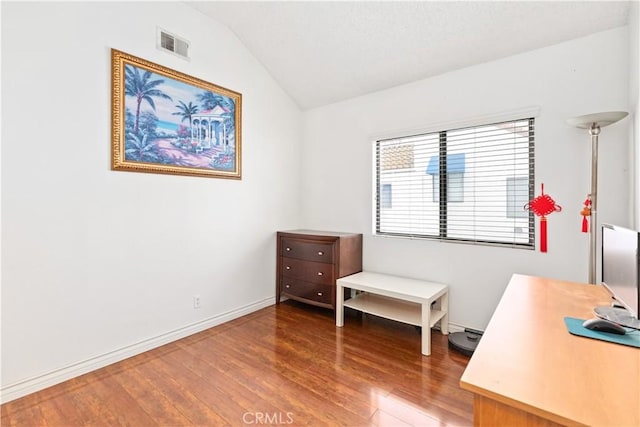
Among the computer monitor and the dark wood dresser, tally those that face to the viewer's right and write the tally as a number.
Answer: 0

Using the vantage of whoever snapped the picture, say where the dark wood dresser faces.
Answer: facing the viewer and to the left of the viewer

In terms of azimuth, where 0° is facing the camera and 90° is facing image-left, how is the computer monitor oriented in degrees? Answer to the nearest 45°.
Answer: approximately 45°

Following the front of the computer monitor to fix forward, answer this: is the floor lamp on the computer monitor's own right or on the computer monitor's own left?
on the computer monitor's own right

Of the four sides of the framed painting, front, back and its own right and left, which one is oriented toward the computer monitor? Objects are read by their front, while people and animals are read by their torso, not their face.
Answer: front

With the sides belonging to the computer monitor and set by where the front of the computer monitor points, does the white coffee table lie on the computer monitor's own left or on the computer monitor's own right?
on the computer monitor's own right

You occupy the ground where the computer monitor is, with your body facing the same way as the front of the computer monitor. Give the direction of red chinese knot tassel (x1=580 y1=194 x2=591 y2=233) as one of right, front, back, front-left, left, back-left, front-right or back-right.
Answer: back-right

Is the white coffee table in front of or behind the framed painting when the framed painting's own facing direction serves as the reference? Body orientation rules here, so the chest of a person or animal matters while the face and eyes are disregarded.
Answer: in front

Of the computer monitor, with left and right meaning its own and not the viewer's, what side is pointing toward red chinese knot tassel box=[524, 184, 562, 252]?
right

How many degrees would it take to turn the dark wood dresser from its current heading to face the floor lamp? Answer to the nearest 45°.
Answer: approximately 90° to its left

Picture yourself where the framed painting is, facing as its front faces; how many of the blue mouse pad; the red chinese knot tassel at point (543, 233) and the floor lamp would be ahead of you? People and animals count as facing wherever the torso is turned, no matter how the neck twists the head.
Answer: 3

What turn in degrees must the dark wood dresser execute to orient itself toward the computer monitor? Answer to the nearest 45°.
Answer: approximately 90° to its left

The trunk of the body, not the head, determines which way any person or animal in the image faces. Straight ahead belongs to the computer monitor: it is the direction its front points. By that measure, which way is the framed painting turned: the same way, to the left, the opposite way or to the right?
the opposite way

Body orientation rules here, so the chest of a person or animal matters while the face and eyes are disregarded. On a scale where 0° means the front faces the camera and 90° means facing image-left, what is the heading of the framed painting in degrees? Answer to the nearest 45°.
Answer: approximately 315°
